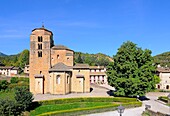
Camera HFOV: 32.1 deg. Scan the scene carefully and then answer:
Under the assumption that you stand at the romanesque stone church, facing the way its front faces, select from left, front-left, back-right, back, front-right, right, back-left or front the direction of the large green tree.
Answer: back-right
